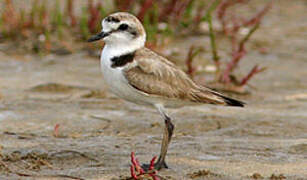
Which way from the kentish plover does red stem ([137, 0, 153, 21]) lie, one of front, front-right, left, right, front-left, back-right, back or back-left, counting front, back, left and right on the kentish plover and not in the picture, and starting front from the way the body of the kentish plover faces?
right

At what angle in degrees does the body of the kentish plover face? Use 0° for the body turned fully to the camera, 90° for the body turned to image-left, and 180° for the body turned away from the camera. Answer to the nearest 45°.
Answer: approximately 90°
